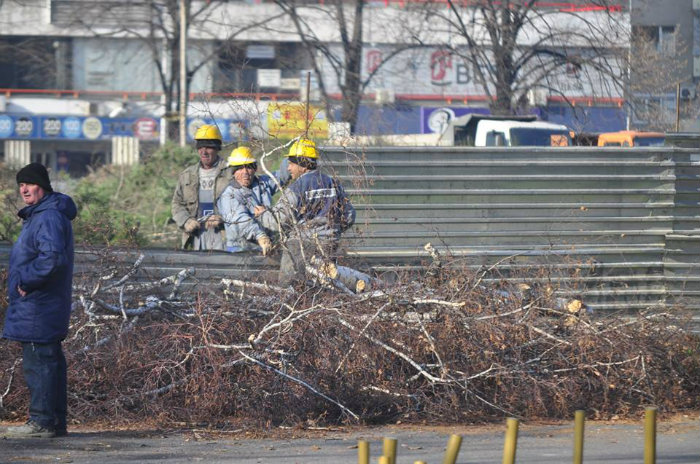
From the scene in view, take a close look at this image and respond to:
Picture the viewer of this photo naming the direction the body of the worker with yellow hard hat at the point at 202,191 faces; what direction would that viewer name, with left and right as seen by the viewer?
facing the viewer

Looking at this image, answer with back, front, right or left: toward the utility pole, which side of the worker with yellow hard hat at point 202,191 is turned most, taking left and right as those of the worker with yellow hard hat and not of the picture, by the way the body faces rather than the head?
back

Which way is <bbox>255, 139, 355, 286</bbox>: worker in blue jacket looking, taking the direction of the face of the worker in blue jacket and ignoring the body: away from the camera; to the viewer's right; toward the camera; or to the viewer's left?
to the viewer's left

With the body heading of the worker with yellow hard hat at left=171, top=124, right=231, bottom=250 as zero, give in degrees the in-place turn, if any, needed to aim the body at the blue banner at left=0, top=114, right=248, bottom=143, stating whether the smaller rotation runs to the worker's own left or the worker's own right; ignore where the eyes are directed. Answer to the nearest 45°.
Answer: approximately 180°

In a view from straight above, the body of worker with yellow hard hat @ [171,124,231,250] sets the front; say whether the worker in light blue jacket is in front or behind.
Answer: in front

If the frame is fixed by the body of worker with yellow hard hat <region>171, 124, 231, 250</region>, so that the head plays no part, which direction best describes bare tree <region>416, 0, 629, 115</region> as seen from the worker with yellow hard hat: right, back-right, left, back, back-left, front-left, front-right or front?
back-left

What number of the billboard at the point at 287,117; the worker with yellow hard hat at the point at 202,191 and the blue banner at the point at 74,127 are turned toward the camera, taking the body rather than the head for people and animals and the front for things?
3

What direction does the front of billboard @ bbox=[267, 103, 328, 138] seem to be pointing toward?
toward the camera

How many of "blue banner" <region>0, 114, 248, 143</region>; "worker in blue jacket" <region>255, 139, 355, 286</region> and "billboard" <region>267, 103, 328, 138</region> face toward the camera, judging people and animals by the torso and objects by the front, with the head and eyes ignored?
2
